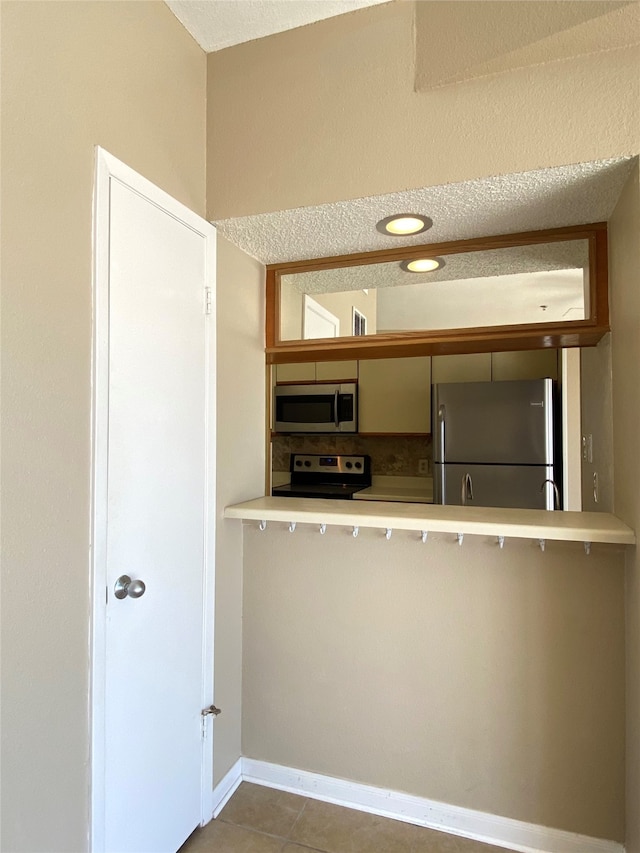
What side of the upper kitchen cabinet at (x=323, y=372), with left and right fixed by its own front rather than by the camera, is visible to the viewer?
front

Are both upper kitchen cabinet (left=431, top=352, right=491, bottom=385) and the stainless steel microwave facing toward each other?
no

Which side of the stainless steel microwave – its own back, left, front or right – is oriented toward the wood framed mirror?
front

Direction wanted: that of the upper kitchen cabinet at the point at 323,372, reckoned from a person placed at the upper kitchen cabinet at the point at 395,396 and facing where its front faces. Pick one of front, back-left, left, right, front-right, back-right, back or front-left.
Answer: right

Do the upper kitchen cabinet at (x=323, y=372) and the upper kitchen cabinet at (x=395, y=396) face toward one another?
no

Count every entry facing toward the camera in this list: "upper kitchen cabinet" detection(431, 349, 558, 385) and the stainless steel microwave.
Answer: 2

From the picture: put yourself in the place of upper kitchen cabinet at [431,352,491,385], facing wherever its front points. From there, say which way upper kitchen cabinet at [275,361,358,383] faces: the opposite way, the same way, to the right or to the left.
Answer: the same way

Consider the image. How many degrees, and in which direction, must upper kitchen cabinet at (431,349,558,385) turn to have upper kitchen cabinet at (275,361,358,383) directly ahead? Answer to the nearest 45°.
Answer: approximately 90° to its right

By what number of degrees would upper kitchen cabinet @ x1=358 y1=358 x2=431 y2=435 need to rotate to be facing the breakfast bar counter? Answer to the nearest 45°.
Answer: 0° — it already faces it

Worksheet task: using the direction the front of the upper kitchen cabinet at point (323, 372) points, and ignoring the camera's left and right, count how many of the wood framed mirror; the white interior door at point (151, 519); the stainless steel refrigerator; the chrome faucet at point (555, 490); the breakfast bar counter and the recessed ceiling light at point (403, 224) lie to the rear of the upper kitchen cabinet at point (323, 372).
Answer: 0

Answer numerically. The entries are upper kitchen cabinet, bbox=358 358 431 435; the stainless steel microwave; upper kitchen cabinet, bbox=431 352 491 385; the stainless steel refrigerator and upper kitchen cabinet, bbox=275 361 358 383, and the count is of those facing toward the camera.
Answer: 5

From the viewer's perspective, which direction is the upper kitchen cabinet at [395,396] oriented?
toward the camera

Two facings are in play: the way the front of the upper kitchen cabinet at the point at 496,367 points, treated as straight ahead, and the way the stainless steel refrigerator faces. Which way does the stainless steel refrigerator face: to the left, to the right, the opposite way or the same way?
the same way

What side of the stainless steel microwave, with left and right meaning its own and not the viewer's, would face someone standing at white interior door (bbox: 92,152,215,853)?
front

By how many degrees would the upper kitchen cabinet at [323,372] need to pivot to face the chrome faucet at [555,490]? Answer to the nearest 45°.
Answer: approximately 45° to its left

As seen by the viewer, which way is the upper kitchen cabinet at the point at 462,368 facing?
toward the camera

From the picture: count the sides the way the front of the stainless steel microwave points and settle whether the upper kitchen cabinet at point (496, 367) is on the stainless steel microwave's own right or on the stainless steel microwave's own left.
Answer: on the stainless steel microwave's own left

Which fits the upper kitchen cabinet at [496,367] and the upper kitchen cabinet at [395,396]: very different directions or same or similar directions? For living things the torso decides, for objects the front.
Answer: same or similar directions

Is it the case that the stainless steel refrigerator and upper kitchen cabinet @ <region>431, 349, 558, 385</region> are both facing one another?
no

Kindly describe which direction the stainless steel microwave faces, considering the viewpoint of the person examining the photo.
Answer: facing the viewer
